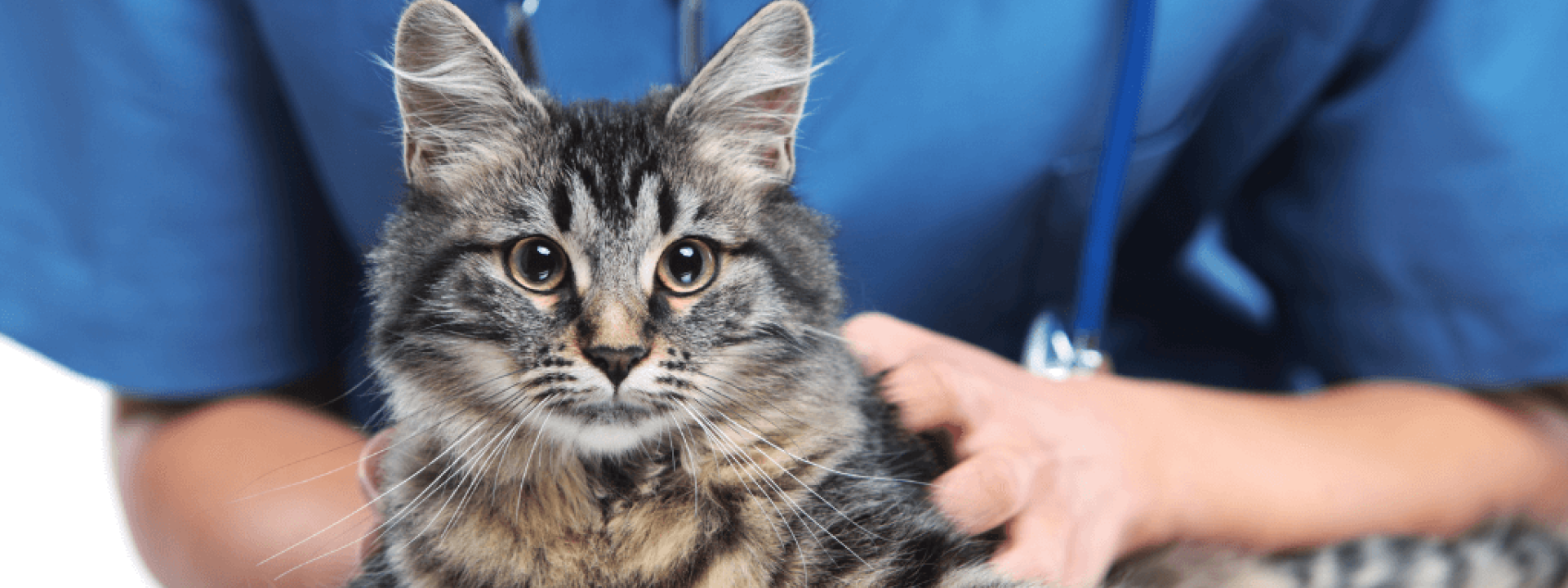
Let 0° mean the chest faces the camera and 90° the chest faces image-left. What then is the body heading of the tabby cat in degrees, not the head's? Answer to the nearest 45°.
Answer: approximately 0°

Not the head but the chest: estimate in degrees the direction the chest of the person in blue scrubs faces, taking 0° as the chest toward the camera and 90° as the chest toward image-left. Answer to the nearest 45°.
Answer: approximately 0°
